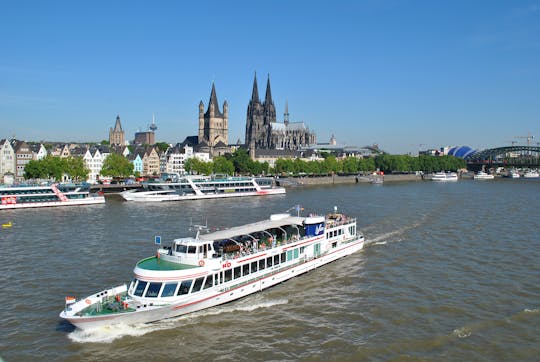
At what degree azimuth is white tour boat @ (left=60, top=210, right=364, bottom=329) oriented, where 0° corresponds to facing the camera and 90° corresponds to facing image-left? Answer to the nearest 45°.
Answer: approximately 45°
